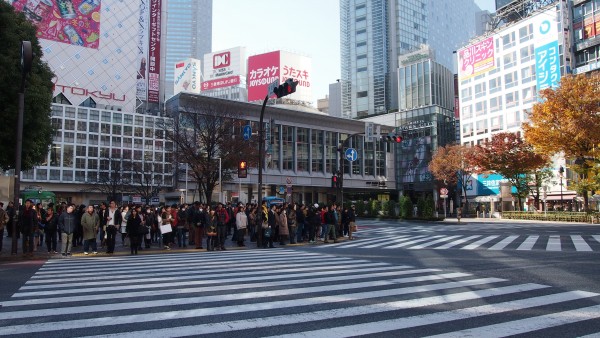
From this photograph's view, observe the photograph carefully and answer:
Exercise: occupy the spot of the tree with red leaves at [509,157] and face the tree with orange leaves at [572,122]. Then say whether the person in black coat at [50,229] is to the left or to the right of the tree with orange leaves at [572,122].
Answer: right

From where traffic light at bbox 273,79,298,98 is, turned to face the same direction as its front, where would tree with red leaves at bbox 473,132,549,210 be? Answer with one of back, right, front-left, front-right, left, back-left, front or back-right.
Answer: back

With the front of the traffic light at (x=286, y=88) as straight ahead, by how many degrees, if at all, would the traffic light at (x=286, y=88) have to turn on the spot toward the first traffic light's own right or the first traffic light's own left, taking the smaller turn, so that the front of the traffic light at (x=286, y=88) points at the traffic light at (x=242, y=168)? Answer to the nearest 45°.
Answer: approximately 135° to the first traffic light's own right

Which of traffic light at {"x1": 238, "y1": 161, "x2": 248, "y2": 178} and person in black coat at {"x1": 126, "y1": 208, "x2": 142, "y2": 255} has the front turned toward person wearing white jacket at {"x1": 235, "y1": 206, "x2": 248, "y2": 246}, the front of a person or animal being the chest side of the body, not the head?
the traffic light

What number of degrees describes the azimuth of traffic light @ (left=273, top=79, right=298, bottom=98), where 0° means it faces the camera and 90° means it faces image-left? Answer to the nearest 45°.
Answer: approximately 45°

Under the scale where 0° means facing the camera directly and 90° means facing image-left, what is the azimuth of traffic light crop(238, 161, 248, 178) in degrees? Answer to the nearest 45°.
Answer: approximately 0°

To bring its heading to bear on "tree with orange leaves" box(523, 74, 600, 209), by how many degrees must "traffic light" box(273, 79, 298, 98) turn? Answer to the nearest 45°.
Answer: approximately 180°
